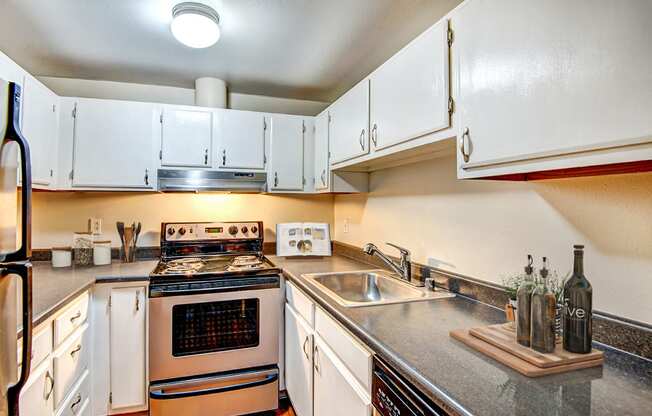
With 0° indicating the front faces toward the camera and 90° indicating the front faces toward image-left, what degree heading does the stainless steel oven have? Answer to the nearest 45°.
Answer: approximately 0°

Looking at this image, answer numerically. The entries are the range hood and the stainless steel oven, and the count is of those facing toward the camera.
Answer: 2

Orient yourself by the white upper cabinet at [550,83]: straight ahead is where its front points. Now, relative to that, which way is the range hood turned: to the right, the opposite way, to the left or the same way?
to the left

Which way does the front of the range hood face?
toward the camera

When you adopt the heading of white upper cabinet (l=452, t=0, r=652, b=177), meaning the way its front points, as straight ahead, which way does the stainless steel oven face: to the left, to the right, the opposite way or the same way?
to the left

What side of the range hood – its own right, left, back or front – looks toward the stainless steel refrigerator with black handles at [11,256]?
front

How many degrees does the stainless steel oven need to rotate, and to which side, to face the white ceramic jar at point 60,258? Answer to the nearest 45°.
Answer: approximately 135° to its right

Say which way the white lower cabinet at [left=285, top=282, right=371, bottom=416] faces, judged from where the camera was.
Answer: facing the viewer and to the left of the viewer

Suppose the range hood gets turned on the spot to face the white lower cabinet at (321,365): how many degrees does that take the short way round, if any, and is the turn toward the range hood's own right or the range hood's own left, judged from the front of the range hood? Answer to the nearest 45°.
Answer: approximately 45° to the range hood's own left

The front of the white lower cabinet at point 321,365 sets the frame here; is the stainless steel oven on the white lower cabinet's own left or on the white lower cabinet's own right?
on the white lower cabinet's own right

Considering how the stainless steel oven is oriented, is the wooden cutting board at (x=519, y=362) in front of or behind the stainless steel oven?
in front
